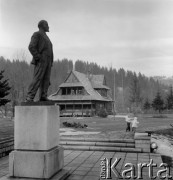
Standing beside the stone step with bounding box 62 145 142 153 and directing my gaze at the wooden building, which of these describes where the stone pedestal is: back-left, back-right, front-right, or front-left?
back-left

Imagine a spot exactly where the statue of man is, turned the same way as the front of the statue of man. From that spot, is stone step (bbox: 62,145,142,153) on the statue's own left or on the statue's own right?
on the statue's own left

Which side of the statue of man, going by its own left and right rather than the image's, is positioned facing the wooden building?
left

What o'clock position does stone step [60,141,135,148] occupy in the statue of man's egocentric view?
The stone step is roughly at 10 o'clock from the statue of man.

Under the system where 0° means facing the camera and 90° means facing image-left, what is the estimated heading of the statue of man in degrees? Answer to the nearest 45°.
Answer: approximately 270°
